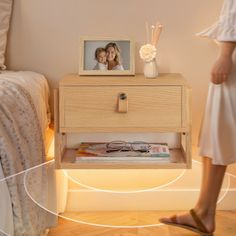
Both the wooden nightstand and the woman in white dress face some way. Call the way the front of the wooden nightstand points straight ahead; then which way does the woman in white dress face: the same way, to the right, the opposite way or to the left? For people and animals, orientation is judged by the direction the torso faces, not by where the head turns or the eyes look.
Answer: to the right

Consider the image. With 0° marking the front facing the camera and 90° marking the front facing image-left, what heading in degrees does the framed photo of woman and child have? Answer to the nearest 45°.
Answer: approximately 0°

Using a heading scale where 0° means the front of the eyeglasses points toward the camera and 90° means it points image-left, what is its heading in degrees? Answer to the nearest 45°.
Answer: approximately 0°

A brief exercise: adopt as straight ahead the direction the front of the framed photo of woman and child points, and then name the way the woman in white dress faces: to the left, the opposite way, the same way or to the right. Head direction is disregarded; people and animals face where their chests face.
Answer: to the right

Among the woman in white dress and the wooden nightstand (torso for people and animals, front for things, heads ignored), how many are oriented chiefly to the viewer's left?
1

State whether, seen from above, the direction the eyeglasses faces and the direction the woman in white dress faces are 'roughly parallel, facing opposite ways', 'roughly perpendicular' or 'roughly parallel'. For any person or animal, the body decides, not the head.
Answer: roughly perpendicular

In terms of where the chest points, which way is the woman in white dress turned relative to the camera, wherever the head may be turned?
to the viewer's left
